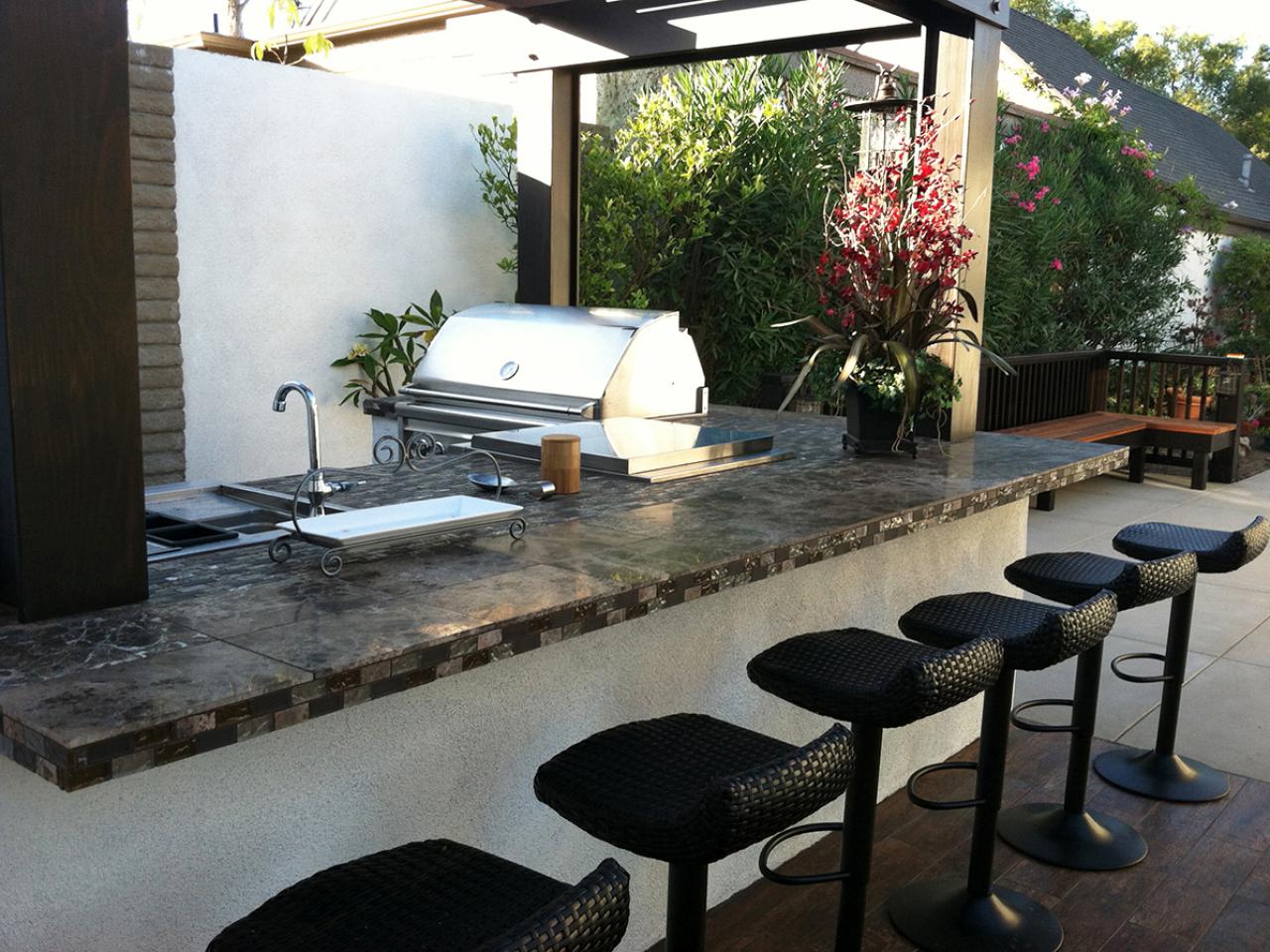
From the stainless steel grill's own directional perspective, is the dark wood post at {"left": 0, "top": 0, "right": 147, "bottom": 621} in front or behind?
in front

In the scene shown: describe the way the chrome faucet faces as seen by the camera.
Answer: facing to the left of the viewer

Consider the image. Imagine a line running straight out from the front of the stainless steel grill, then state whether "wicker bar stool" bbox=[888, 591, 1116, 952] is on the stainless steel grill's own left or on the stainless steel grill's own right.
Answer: on the stainless steel grill's own left

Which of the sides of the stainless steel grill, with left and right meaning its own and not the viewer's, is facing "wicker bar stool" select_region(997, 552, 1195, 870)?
left

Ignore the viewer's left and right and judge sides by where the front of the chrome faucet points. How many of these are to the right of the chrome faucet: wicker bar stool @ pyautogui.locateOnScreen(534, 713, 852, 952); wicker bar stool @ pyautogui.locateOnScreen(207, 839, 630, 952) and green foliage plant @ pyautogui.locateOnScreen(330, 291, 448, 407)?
1

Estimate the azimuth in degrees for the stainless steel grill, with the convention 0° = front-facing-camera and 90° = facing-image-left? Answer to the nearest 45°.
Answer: approximately 45°

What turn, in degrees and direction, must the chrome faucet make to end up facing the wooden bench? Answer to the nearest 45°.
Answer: approximately 135° to its right

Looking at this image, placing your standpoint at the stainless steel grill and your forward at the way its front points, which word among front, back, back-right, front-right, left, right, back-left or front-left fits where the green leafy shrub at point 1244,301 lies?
back

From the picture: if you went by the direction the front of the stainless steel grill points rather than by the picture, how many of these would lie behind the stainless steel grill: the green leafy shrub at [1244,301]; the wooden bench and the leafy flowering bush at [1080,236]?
3

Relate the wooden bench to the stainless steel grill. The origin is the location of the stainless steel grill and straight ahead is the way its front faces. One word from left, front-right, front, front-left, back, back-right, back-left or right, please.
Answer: back

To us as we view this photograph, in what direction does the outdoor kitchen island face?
facing the viewer and to the right of the viewer

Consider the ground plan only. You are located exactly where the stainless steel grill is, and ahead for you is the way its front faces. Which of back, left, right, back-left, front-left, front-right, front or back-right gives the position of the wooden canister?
front-left

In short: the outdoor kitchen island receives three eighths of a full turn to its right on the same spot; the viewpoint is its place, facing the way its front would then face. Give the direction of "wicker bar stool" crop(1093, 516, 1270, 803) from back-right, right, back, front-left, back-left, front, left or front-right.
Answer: back-right
